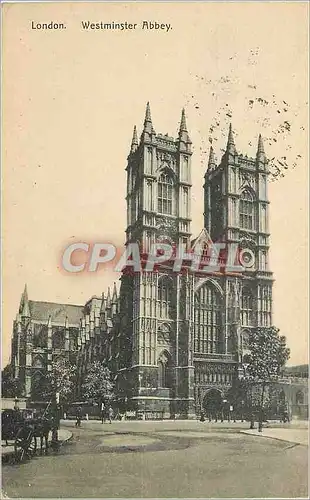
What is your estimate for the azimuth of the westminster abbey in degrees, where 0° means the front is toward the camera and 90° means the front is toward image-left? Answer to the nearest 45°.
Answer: approximately 315°

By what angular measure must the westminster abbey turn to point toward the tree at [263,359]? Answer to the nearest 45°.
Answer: approximately 45° to its left

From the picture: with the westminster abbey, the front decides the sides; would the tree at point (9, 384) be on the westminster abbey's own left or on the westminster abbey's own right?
on the westminster abbey's own right

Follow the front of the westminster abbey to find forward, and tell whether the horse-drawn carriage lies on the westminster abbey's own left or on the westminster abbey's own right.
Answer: on the westminster abbey's own right

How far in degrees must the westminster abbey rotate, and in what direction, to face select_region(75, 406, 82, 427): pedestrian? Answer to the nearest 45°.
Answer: approximately 90° to its right

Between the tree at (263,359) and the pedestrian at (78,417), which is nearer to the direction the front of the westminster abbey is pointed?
the tree
